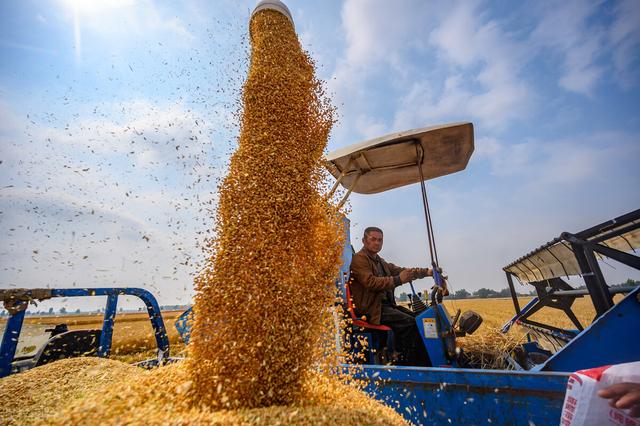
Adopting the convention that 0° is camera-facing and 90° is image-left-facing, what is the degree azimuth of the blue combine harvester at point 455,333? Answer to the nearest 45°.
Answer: approximately 270°
